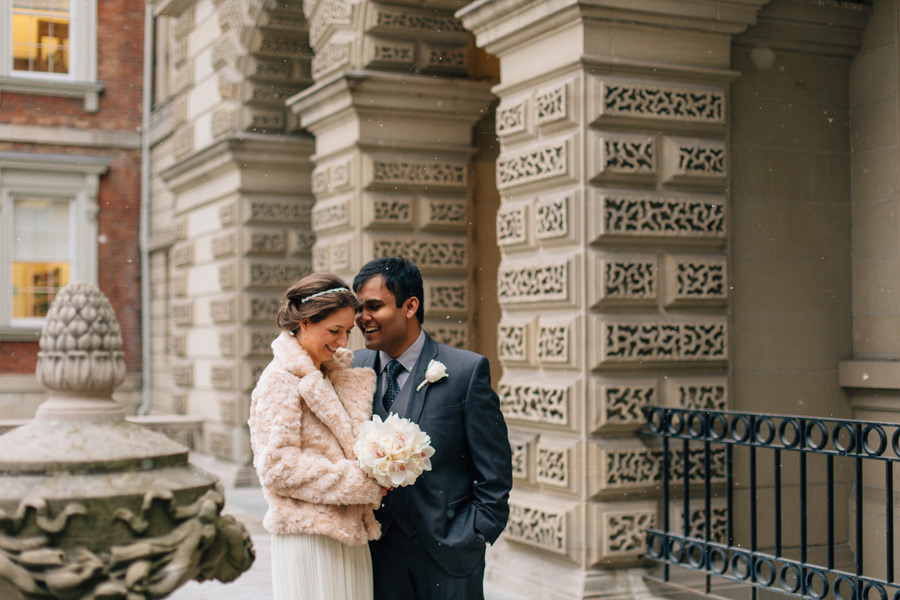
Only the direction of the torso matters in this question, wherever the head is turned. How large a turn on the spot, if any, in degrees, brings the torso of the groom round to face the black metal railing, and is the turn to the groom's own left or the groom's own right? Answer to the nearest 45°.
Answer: approximately 180°

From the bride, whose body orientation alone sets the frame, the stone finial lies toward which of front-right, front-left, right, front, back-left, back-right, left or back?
right

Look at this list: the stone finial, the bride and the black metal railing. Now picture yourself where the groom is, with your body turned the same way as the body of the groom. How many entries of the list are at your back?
1

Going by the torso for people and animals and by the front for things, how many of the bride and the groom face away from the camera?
0

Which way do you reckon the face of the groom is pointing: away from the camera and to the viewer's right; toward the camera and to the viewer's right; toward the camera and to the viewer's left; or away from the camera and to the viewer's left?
toward the camera and to the viewer's left

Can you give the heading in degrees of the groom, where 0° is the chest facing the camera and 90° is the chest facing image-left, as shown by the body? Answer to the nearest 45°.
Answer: approximately 45°

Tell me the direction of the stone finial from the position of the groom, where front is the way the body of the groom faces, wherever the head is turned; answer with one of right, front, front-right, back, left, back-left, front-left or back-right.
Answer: front

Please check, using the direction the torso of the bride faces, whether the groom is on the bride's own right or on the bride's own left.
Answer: on the bride's own left

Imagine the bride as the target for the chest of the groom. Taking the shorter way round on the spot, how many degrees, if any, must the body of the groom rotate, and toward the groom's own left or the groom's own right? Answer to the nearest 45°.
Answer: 0° — they already face them

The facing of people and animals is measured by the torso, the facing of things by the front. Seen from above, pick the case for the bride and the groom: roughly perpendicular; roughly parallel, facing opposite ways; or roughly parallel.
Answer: roughly perpendicular

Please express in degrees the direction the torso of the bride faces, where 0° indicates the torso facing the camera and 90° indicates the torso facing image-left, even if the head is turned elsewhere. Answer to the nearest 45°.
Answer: approximately 315°

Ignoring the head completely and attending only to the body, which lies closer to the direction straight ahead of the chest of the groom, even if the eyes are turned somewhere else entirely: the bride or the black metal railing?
the bride

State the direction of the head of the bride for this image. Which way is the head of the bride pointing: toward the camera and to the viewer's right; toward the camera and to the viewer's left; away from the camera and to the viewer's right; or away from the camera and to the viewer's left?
toward the camera and to the viewer's right

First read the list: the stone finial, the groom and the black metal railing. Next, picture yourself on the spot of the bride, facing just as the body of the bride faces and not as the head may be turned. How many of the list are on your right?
1
